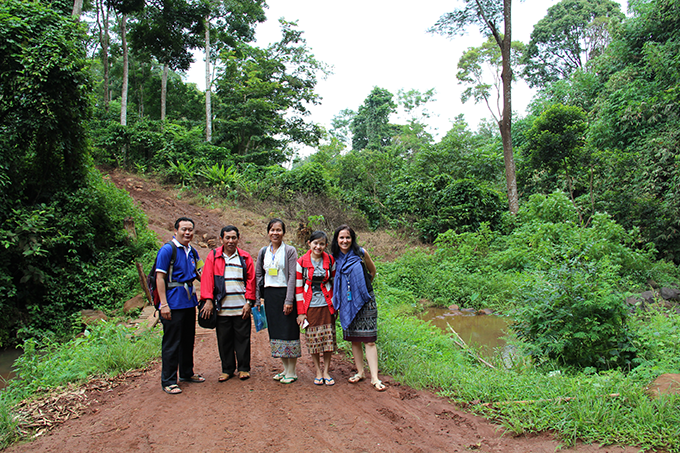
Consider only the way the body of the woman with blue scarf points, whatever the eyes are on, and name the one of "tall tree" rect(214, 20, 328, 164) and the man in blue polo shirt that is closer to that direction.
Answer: the man in blue polo shirt

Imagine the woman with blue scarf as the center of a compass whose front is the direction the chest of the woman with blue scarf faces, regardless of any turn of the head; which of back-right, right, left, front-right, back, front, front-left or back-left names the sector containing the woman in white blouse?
front-right

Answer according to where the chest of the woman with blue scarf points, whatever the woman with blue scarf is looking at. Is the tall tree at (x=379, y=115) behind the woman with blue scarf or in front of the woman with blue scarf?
behind

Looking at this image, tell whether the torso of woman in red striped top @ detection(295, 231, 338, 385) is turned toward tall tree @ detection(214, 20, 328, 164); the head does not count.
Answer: no

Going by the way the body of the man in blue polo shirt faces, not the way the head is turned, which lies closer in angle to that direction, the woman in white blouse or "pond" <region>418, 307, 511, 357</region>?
the woman in white blouse

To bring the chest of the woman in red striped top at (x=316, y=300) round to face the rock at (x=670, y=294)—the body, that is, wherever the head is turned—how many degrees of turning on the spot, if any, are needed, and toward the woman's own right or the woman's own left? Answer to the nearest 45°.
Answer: approximately 135° to the woman's own left

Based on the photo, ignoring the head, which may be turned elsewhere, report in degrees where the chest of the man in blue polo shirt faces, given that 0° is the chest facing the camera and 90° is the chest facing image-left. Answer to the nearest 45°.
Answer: approximately 315°

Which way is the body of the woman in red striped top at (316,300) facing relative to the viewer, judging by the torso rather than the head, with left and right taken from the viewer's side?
facing the viewer

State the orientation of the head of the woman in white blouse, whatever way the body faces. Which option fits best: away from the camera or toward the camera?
toward the camera

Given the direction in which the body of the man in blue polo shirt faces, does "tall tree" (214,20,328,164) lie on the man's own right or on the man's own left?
on the man's own left

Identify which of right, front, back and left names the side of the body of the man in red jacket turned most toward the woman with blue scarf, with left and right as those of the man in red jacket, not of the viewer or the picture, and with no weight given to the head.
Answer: left

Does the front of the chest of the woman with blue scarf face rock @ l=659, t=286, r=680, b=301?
no

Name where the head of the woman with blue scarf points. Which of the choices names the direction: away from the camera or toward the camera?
toward the camera

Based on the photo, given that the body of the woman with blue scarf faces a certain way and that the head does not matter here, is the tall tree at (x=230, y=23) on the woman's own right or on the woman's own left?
on the woman's own right

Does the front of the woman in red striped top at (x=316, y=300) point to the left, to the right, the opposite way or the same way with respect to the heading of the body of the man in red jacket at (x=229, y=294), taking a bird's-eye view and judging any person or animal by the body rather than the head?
the same way

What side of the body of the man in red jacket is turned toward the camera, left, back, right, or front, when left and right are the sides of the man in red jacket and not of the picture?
front

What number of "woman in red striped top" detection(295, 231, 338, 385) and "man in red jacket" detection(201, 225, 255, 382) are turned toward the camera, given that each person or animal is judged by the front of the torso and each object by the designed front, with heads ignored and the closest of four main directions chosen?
2

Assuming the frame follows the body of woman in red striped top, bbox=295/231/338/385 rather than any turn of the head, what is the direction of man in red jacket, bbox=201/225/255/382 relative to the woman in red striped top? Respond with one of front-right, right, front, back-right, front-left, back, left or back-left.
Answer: right

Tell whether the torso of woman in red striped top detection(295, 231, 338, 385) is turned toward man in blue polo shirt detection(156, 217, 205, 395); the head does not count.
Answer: no
